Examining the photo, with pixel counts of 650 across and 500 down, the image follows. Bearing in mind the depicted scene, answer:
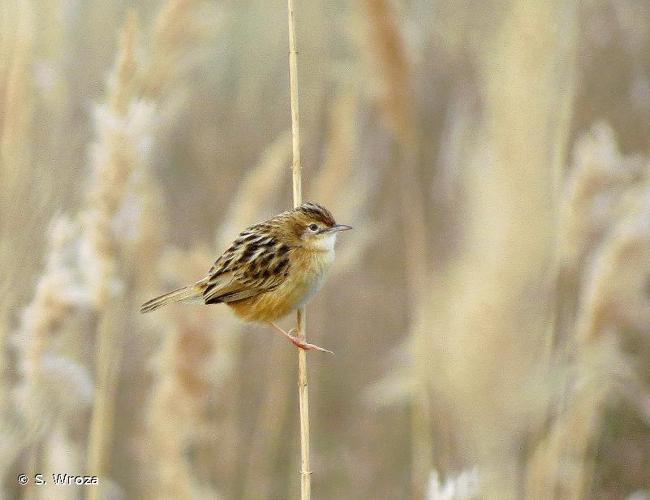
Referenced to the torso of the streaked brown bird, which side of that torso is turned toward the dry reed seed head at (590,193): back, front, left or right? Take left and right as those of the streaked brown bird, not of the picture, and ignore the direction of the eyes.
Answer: left

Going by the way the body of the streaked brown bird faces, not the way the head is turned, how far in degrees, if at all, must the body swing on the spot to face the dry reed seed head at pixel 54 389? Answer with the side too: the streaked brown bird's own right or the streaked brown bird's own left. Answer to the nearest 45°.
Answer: approximately 135° to the streaked brown bird's own left

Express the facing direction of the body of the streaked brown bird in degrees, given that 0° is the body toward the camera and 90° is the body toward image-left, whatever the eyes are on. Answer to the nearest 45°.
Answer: approximately 270°
